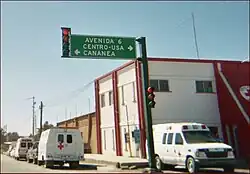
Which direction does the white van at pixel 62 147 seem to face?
away from the camera

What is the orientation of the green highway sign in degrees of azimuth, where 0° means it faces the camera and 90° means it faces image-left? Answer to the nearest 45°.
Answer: approximately 0°

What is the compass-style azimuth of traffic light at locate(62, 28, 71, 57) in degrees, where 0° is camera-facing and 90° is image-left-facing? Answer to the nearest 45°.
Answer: approximately 0°

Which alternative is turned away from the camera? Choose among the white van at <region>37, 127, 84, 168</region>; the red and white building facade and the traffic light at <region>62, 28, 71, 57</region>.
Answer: the white van

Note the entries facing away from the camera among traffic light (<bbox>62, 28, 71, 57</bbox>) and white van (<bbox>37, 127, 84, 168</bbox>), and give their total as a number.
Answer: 1
